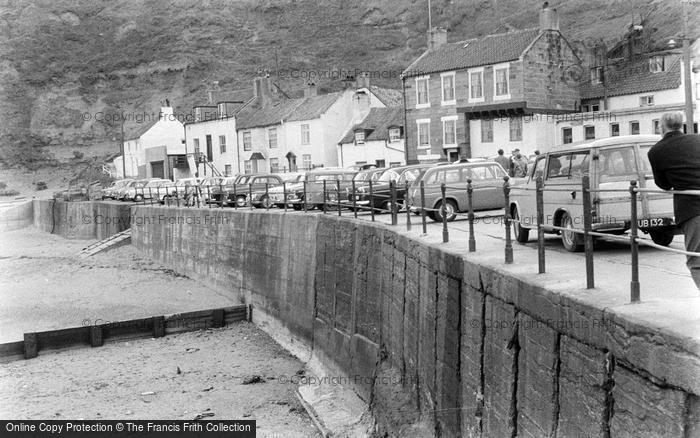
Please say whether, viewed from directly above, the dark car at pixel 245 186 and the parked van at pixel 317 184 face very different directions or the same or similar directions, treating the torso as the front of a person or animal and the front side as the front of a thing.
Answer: same or similar directions

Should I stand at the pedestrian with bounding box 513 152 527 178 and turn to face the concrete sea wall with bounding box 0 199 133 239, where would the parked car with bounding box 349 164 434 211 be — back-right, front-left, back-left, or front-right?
front-left

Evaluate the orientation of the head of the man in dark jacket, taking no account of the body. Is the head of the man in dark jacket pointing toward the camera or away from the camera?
away from the camera

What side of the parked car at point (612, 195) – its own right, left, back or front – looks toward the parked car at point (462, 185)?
front

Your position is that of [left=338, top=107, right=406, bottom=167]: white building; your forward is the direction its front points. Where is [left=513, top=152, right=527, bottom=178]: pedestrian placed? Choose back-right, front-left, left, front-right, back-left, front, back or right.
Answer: front-left

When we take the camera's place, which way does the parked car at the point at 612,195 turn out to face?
facing away from the viewer and to the left of the viewer
